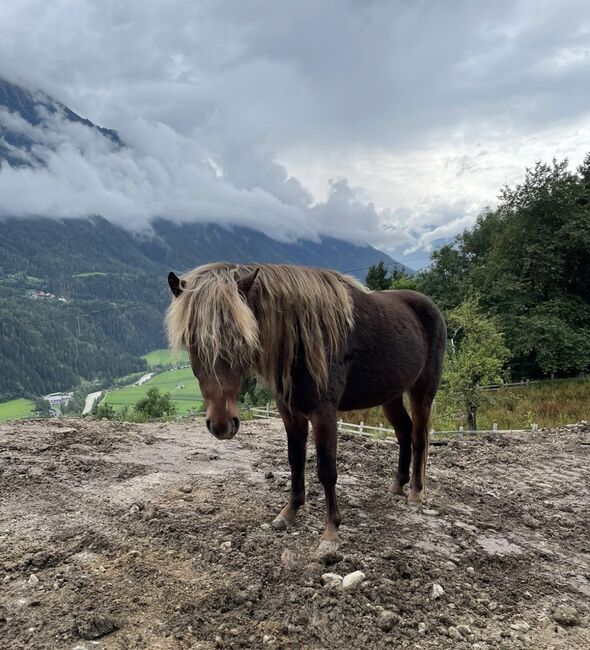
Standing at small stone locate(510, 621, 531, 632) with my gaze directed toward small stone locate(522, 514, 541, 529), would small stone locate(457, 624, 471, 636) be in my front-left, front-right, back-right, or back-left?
back-left

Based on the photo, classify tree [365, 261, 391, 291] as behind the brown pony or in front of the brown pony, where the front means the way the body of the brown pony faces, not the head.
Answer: behind

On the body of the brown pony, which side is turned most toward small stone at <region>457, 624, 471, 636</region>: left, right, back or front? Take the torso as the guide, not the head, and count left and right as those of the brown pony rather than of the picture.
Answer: left

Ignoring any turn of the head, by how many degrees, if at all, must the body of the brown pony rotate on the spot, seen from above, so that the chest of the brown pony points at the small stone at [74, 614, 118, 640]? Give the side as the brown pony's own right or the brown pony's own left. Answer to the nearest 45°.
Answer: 0° — it already faces it

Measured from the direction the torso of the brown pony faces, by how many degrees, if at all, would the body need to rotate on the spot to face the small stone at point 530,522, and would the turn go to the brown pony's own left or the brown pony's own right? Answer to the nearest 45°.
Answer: approximately 180°

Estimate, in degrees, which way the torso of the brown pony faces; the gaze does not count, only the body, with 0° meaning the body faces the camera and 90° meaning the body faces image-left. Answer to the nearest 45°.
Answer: approximately 45°
